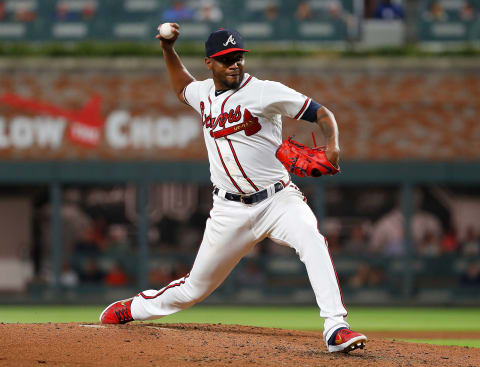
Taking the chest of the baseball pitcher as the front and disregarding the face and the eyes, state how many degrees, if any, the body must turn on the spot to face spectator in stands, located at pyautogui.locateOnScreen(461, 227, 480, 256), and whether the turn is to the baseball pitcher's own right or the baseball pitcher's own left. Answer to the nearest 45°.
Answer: approximately 180°

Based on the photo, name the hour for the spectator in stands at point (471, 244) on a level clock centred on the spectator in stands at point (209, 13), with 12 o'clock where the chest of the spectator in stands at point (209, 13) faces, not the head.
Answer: the spectator in stands at point (471, 244) is roughly at 9 o'clock from the spectator in stands at point (209, 13).

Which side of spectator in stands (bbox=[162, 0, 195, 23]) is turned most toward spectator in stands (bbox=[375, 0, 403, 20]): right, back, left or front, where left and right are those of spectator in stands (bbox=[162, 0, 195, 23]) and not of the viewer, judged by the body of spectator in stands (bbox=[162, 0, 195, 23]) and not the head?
left

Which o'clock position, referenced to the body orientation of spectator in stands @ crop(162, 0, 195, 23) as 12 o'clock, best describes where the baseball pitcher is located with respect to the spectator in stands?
The baseball pitcher is roughly at 12 o'clock from the spectator in stands.

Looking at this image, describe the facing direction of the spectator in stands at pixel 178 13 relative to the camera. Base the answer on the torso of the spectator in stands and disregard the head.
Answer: toward the camera

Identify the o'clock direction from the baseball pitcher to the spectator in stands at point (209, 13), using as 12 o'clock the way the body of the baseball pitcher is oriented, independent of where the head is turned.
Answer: The spectator in stands is roughly at 6 o'clock from the baseball pitcher.

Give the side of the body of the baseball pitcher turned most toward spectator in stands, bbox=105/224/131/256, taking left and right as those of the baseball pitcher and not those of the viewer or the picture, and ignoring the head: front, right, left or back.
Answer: back

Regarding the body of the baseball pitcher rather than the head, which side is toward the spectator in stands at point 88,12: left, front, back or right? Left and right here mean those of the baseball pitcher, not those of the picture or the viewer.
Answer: back

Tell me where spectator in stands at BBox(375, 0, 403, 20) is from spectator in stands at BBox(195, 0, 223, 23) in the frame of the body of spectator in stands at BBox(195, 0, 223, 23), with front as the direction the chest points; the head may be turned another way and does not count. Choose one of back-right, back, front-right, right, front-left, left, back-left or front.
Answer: left

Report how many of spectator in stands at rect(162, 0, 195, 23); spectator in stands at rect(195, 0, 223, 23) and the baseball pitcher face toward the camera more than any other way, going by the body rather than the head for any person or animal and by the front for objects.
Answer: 3

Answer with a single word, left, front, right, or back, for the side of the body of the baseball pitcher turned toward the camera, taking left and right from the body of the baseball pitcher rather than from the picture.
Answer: front

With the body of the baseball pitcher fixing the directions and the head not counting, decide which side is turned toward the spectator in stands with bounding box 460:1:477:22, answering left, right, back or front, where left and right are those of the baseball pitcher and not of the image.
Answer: back
